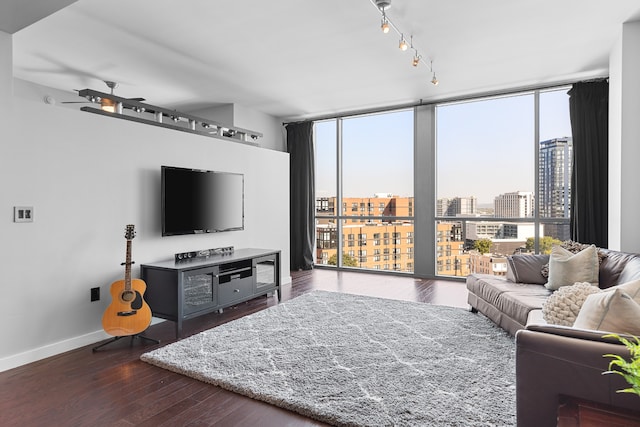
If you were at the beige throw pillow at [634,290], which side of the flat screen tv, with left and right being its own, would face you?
front

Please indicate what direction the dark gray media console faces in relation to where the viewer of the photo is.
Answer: facing the viewer and to the right of the viewer

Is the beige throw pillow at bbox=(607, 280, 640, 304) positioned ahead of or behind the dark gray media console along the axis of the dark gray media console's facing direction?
ahead

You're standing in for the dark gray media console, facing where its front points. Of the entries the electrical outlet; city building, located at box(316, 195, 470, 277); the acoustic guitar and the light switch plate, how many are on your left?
1

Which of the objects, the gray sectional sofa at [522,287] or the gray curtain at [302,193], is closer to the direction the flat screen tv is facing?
the gray sectional sofa

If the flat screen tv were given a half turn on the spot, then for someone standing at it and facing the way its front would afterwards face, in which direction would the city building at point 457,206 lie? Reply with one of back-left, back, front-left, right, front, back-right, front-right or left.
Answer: back-right

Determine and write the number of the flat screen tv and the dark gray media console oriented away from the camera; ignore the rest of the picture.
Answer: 0

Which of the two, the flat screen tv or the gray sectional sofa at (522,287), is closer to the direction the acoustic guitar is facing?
the gray sectional sofa

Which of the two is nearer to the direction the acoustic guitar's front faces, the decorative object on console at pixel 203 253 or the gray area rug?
the gray area rug

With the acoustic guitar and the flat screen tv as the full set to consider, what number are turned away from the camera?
0

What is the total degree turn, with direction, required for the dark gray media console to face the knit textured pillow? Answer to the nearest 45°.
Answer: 0° — it already faces it

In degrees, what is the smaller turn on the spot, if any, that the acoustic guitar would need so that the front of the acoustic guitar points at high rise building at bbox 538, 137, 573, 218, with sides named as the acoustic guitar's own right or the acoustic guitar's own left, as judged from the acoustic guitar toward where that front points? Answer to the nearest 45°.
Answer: approximately 90° to the acoustic guitar's own left

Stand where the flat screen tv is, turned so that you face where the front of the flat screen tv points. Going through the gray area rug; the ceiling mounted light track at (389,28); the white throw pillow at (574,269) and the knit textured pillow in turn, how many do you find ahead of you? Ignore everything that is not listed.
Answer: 4

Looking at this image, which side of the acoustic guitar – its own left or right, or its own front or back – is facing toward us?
front

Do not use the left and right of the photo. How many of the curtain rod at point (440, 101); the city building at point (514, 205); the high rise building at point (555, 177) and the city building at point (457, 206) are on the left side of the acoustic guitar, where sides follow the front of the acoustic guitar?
4
